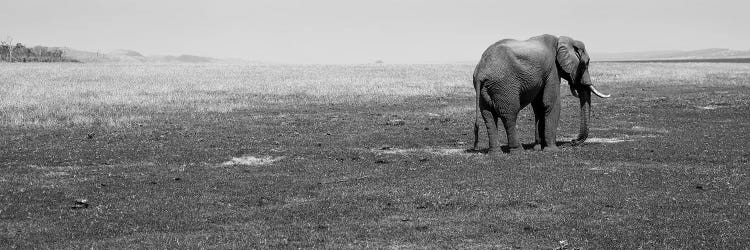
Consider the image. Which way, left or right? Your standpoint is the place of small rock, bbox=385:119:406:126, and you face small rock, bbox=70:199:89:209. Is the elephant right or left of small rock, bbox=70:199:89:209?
left

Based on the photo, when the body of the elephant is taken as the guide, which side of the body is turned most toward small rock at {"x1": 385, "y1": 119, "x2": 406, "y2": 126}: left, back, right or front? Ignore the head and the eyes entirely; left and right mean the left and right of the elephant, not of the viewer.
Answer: left

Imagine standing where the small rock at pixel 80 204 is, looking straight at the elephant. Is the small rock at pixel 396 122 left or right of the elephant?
left

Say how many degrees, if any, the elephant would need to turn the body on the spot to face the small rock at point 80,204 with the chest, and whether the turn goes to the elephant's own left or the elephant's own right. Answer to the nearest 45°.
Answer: approximately 180°

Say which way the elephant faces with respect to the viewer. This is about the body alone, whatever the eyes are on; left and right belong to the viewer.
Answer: facing away from the viewer and to the right of the viewer
